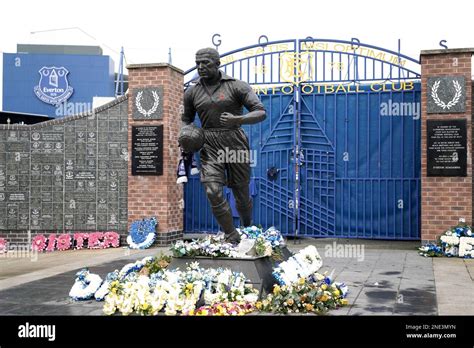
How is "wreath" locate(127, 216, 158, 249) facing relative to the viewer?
toward the camera

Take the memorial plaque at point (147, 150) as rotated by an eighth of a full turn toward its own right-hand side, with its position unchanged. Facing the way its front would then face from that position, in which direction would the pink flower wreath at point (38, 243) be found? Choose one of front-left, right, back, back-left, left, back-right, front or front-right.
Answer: front-right

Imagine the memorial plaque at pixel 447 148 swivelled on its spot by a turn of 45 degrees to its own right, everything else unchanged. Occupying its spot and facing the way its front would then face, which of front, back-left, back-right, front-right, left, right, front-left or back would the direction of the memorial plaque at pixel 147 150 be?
front-right

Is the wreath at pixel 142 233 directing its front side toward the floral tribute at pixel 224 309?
yes

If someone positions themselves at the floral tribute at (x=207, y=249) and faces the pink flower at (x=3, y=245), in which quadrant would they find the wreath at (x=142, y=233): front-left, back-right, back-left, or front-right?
front-right

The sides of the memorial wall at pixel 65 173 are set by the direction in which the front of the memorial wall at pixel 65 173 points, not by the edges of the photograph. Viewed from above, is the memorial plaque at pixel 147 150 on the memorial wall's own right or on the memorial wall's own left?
on the memorial wall's own left

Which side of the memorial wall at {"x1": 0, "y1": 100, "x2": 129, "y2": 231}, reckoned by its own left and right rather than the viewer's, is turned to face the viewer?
front

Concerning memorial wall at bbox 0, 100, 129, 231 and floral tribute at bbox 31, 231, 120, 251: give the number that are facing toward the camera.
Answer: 2

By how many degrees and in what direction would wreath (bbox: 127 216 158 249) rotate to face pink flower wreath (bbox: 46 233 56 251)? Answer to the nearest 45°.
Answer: approximately 90° to its right

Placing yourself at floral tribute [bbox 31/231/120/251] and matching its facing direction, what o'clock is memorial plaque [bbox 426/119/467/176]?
The memorial plaque is roughly at 10 o'clock from the floral tribute.

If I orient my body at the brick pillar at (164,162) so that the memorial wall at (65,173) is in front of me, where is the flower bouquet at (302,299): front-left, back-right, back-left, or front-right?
back-left

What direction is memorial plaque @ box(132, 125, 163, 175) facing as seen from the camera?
toward the camera

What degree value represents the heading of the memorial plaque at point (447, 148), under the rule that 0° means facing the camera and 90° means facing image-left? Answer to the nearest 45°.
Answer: approximately 0°

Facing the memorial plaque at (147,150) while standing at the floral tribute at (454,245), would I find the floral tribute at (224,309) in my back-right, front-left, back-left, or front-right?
front-left

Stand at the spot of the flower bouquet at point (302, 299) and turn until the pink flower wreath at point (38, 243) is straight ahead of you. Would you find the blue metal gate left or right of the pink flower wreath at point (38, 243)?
right
